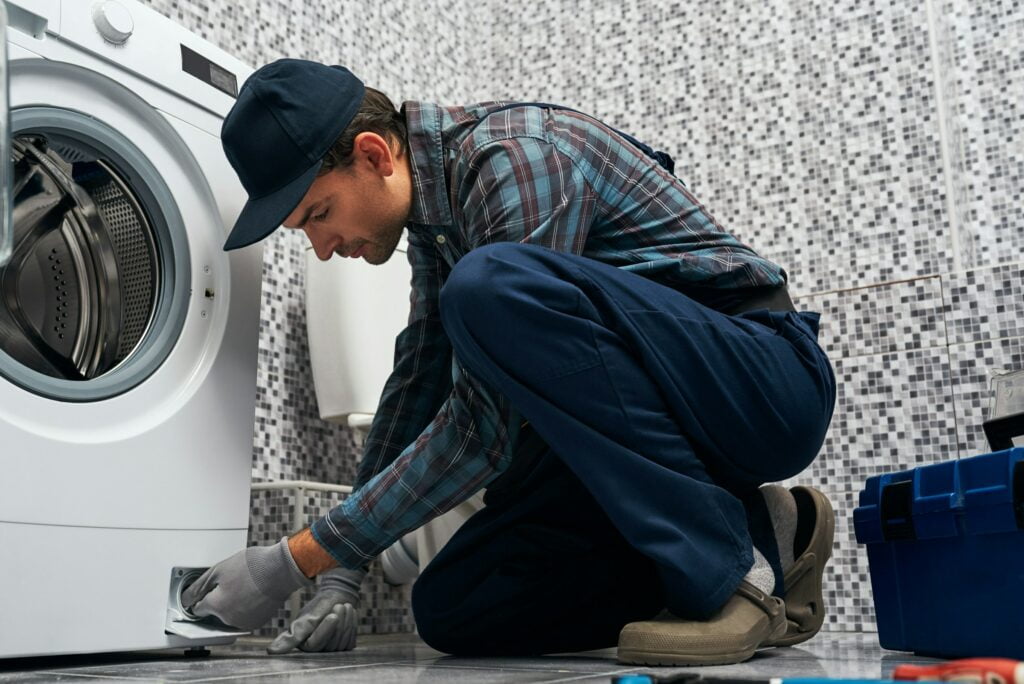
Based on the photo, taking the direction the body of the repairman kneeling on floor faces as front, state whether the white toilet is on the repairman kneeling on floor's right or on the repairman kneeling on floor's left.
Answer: on the repairman kneeling on floor's right

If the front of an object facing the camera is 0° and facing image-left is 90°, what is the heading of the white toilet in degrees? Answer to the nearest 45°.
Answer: approximately 315°

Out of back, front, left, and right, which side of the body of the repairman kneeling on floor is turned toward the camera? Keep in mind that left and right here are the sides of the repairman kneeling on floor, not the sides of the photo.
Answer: left

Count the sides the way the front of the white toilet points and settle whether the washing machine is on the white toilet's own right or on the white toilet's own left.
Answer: on the white toilet's own right

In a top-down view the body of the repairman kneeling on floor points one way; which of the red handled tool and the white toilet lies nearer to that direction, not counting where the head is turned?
the white toilet

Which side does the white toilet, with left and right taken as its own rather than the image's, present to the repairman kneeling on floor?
front

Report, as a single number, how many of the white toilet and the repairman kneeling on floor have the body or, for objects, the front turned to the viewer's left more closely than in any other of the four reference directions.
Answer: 1

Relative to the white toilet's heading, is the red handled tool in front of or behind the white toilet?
in front

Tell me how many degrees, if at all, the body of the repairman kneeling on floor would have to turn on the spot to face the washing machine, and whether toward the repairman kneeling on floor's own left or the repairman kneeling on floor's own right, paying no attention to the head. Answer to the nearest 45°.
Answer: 0° — they already face it
